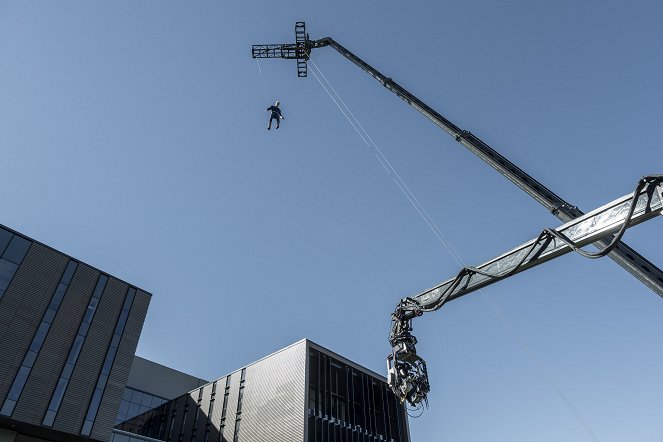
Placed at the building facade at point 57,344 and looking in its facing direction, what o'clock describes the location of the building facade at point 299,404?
the building facade at point 299,404 is roughly at 11 o'clock from the building facade at point 57,344.

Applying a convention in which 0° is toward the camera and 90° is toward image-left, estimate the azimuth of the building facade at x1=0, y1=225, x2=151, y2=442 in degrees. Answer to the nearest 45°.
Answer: approximately 315°
